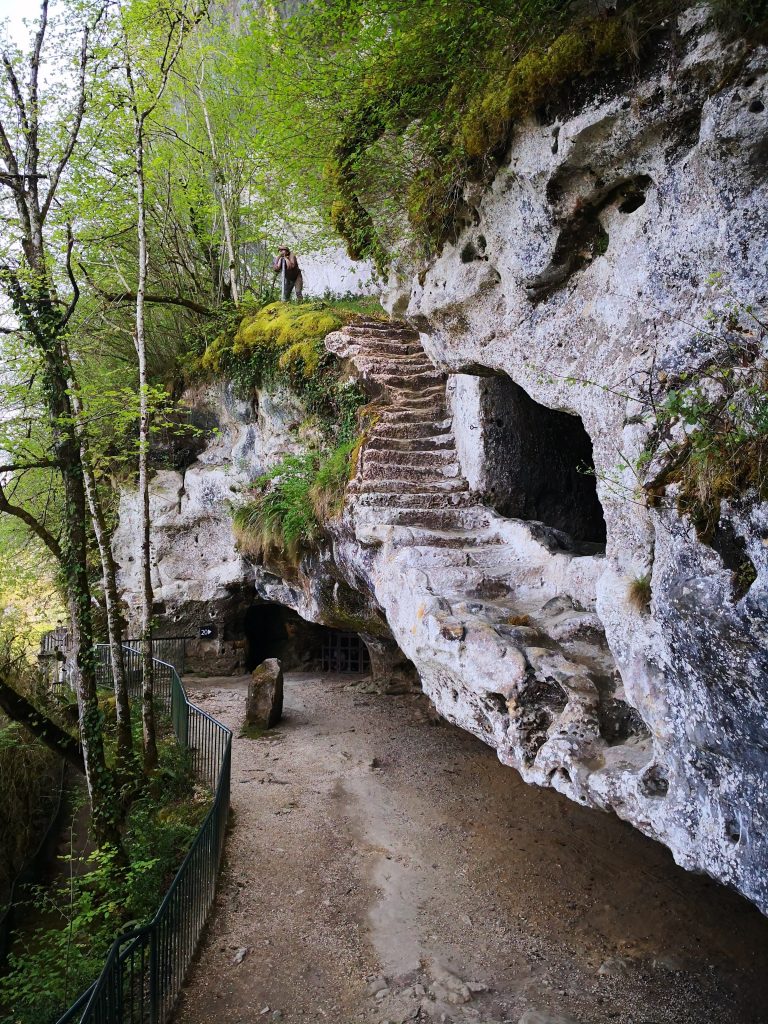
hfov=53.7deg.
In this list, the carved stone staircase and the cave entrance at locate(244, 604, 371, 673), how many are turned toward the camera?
2

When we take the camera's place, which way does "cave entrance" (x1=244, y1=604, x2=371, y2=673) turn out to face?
facing the viewer

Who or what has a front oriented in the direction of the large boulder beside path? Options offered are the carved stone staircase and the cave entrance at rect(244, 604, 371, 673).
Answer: the cave entrance

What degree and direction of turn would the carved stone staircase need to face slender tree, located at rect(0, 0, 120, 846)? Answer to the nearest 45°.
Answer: approximately 90° to its right

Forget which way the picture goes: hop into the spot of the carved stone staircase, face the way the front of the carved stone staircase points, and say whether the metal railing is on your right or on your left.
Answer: on your right

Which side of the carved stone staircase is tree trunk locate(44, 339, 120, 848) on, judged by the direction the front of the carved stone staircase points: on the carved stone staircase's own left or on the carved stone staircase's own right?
on the carved stone staircase's own right

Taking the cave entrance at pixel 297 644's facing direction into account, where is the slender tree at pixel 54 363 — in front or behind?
in front

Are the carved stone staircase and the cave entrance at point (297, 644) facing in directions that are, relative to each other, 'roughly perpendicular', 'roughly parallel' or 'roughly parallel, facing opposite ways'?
roughly parallel

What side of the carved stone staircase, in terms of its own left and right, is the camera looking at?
front

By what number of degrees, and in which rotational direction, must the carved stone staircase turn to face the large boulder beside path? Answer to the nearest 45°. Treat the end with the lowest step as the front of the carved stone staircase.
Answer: approximately 135° to its right

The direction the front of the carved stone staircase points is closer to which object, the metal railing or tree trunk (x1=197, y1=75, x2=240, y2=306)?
the metal railing

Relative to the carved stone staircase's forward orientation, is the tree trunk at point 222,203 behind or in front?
behind
